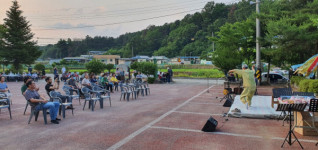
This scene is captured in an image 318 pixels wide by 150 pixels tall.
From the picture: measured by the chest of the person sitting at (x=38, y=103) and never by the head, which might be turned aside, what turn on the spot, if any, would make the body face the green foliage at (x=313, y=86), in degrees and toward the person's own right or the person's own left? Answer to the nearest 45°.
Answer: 0° — they already face it

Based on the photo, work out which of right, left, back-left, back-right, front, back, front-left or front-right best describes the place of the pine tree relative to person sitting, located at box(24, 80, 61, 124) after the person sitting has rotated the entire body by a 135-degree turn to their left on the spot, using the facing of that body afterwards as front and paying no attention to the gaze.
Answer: front-right

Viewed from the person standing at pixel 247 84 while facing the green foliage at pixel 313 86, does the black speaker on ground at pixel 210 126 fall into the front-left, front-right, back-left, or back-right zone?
back-right

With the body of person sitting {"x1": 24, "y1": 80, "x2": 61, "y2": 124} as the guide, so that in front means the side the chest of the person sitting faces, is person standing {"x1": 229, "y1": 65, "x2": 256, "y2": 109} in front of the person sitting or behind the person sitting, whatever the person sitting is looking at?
in front

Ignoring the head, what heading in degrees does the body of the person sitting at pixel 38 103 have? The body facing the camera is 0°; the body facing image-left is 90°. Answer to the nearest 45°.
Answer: approximately 270°

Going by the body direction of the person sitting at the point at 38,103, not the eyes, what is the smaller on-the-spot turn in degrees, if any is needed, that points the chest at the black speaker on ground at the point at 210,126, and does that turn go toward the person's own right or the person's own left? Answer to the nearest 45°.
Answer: approximately 45° to the person's own right
